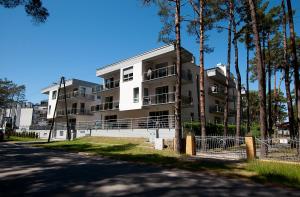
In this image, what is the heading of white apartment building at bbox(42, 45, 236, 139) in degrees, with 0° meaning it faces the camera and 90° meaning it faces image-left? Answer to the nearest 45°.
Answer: approximately 45°

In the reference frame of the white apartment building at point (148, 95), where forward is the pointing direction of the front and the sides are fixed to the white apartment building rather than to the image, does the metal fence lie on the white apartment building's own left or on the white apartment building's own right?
on the white apartment building's own left

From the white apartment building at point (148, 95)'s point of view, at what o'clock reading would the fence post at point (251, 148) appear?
The fence post is roughly at 10 o'clock from the white apartment building.

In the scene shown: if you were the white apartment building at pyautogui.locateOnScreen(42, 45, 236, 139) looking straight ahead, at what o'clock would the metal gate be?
The metal gate is roughly at 10 o'clock from the white apartment building.

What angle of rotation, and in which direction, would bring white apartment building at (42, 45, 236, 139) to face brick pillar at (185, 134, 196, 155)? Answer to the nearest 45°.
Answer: approximately 45° to its left
